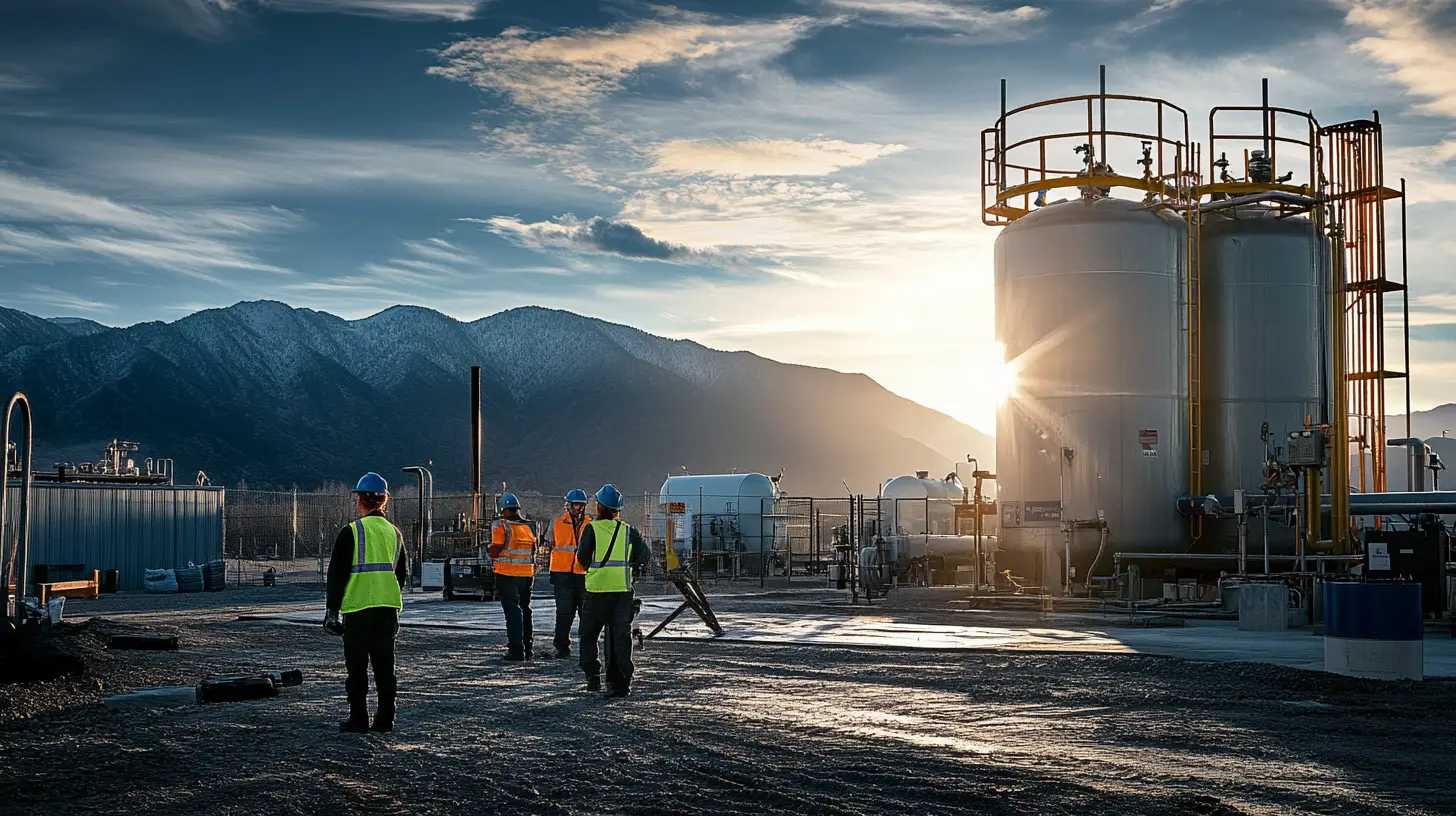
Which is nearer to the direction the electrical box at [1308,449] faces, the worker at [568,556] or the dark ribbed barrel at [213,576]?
the worker

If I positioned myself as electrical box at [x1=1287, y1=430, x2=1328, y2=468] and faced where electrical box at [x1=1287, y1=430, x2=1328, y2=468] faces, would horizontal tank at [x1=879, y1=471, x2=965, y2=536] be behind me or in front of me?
behind

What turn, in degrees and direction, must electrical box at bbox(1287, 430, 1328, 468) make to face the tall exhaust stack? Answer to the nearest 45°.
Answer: approximately 135° to its right

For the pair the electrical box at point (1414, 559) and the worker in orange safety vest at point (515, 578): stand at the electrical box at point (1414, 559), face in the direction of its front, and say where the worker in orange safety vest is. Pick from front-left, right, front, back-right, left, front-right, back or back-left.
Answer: front-right

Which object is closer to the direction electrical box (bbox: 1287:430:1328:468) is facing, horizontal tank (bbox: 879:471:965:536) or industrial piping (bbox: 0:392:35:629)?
the industrial piping

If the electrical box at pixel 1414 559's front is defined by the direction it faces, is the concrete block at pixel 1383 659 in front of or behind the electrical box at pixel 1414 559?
in front

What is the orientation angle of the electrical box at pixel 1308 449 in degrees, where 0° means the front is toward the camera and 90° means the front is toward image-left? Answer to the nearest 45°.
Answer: approximately 0°

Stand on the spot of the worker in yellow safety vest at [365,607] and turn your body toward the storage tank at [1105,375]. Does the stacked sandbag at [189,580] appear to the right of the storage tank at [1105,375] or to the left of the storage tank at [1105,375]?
left

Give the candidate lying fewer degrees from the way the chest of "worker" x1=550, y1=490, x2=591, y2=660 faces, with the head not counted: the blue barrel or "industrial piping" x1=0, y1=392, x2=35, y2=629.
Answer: the blue barrel

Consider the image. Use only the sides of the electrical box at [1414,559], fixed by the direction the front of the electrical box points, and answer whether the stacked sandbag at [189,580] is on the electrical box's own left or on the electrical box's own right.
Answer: on the electrical box's own right

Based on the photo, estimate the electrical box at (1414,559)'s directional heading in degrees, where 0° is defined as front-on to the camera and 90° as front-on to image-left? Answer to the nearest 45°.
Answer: approximately 0°
